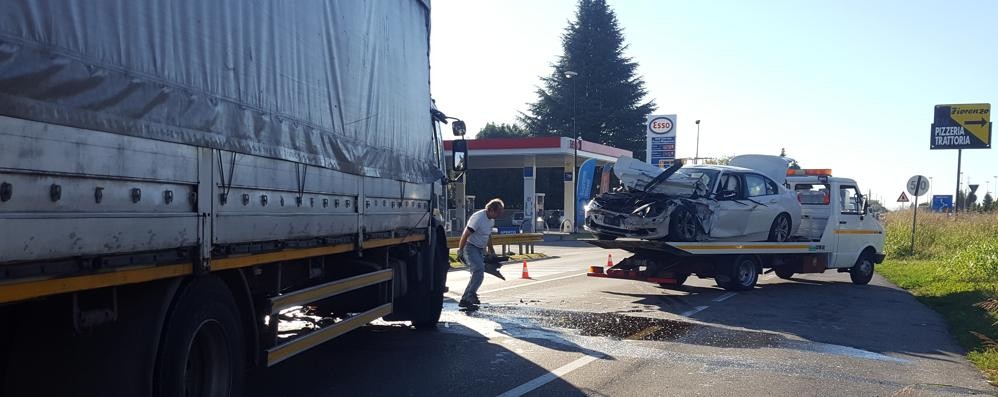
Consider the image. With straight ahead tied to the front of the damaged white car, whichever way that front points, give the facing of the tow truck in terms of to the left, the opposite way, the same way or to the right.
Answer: the opposite way

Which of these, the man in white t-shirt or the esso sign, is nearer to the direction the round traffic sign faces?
the man in white t-shirt

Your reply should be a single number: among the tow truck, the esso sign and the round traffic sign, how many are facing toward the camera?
2

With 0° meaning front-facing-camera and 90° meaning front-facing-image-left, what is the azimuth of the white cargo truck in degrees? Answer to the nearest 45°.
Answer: approximately 225°

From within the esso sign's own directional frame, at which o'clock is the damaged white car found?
The damaged white car is roughly at 12 o'clock from the esso sign.

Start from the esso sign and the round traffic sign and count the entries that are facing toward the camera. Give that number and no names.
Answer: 2

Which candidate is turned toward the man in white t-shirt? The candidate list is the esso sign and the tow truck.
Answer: the esso sign

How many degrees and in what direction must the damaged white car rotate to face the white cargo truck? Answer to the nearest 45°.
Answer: approximately 45° to its left

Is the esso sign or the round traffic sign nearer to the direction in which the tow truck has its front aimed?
the round traffic sign
